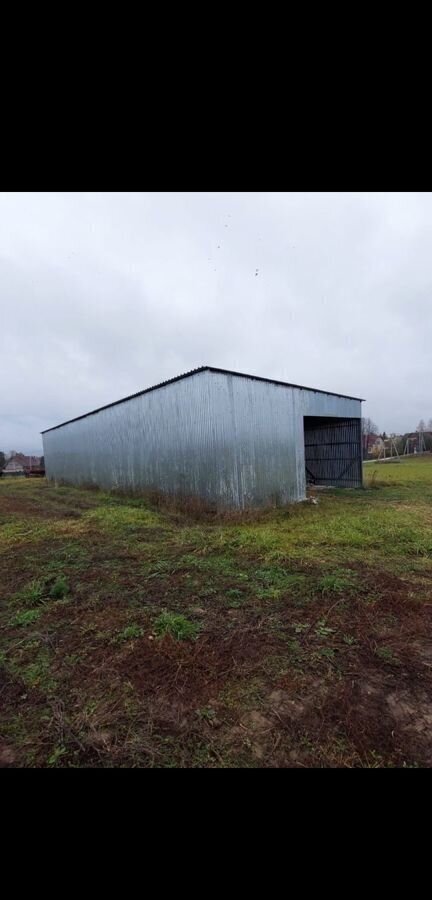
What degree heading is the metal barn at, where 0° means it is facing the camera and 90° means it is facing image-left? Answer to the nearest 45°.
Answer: approximately 315°
